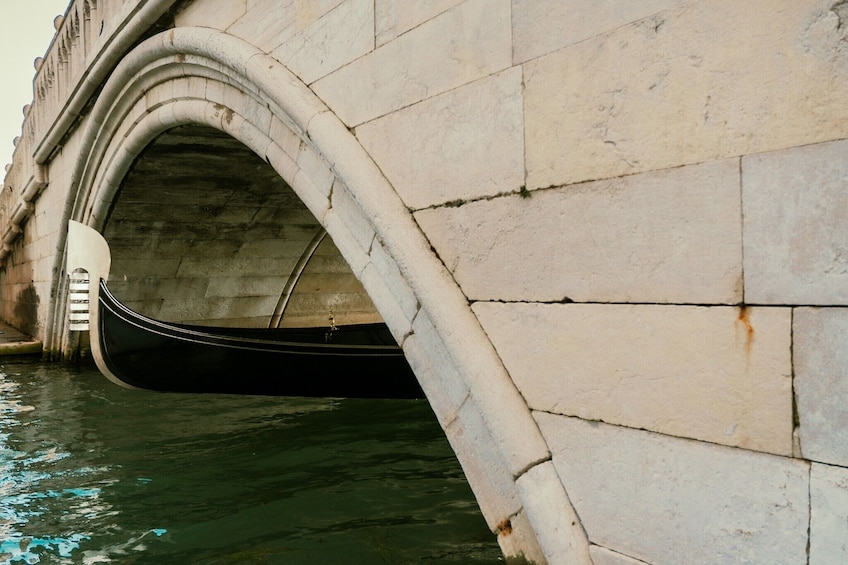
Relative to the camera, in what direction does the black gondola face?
facing to the left of the viewer
